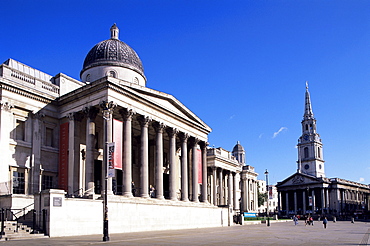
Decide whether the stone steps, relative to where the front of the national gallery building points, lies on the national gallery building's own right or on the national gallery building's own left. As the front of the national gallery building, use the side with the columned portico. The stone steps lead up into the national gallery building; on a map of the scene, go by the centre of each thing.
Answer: on the national gallery building's own right

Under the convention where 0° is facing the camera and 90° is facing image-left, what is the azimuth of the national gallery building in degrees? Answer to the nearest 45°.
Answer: approximately 315°
